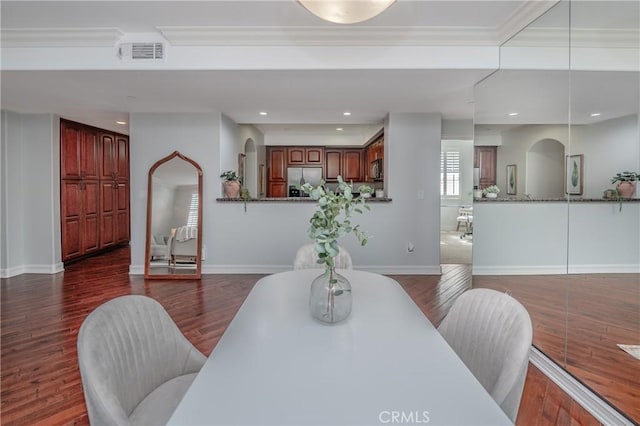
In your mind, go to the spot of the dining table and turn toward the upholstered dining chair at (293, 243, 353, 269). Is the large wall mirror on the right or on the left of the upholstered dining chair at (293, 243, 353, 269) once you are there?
right

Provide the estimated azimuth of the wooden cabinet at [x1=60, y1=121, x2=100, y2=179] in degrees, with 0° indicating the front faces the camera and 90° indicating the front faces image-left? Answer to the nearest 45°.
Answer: approximately 315°

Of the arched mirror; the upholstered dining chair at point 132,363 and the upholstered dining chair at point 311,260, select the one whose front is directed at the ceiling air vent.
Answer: the arched mirror

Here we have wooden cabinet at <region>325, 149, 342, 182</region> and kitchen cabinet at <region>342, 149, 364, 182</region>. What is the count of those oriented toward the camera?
2

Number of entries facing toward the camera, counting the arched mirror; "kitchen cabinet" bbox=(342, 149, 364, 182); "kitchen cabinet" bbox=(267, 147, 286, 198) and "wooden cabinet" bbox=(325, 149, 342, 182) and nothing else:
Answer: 4

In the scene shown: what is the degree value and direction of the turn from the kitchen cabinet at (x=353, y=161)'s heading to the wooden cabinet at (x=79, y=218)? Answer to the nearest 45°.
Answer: approximately 45° to its right

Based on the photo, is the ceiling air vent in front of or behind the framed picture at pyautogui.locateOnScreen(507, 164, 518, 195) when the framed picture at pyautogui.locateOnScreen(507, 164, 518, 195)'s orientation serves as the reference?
in front

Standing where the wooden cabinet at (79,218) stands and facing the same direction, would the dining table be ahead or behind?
ahead

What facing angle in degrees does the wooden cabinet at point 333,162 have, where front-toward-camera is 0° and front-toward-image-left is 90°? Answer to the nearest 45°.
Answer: approximately 0°

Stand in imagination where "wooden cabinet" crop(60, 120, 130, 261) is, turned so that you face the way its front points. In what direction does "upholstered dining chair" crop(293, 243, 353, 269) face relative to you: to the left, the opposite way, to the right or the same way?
to the right

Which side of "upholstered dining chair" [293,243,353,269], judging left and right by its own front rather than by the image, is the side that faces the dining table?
front

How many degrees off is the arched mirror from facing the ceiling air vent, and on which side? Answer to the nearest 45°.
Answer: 0° — it already faces it

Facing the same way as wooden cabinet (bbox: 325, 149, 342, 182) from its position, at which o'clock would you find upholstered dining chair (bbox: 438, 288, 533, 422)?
The upholstered dining chair is roughly at 12 o'clock from the wooden cabinet.

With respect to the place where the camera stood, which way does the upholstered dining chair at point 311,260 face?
facing the viewer

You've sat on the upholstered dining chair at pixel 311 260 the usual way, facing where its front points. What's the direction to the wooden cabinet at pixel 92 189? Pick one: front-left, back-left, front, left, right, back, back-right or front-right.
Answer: back-right
